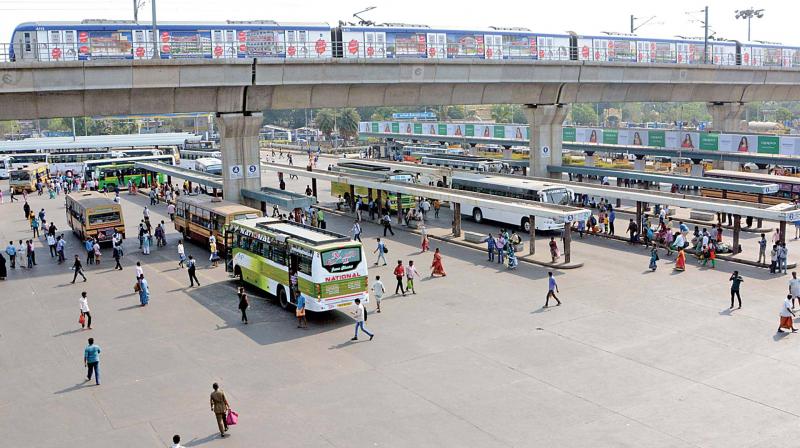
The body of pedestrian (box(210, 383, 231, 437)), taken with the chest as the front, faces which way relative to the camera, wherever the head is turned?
away from the camera

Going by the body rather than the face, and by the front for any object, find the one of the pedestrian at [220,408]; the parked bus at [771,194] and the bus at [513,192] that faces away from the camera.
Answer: the pedestrian

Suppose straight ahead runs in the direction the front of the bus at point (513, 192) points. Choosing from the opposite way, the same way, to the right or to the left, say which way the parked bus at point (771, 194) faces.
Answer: the same way

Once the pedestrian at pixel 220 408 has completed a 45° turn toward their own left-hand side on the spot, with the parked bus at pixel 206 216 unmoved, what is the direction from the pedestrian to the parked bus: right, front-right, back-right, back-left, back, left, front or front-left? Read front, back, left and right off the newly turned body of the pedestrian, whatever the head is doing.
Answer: front-right

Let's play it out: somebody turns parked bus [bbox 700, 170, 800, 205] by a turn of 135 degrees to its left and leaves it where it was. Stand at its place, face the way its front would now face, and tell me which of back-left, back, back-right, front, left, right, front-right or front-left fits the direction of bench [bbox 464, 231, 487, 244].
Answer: back-left

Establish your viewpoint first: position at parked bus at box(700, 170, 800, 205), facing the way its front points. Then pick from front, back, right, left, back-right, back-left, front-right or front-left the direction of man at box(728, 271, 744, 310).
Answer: front-right

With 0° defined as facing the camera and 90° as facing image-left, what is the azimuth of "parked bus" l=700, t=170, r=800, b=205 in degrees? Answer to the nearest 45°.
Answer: approximately 315°

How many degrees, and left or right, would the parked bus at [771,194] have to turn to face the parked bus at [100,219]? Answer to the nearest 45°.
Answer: approximately 90° to its right

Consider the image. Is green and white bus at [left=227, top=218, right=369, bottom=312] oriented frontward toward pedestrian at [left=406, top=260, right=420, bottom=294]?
no

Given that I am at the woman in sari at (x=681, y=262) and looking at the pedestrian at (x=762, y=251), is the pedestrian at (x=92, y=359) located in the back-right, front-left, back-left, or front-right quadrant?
back-right

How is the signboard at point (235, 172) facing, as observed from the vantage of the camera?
facing the viewer
